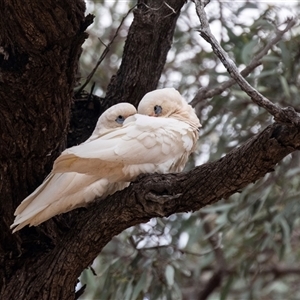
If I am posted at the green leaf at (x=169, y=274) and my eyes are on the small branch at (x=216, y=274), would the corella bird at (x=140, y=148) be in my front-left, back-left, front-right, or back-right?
back-right

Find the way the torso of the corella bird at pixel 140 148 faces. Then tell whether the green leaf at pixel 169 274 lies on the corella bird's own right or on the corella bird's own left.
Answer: on the corella bird's own left

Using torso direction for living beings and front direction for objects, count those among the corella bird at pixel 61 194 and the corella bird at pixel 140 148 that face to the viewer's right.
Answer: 2

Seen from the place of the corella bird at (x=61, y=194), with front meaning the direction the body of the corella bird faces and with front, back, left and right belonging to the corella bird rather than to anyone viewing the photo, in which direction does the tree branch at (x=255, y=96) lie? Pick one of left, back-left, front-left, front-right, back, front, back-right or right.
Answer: front-right

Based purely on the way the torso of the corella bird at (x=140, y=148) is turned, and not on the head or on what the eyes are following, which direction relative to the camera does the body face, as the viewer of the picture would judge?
to the viewer's right

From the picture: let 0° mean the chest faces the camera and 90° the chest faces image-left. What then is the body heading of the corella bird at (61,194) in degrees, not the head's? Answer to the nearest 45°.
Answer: approximately 270°
